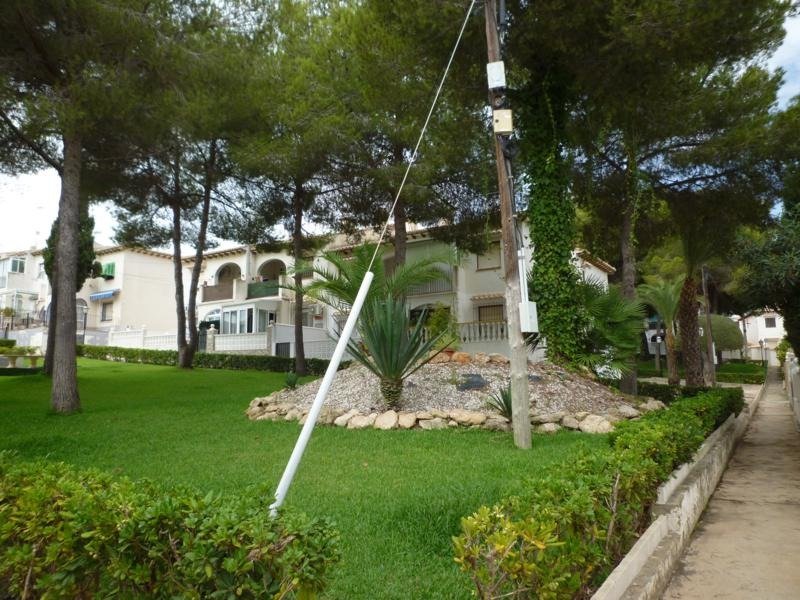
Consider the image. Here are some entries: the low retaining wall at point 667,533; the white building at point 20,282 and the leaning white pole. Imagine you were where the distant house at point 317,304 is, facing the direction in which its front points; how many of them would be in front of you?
2

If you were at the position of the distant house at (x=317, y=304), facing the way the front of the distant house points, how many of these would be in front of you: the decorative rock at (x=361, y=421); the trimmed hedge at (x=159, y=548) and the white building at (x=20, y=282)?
2

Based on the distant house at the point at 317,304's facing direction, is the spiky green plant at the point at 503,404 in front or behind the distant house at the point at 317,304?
in front

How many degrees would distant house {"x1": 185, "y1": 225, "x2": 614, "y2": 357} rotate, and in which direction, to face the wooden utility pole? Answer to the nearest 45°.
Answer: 0° — it already faces it

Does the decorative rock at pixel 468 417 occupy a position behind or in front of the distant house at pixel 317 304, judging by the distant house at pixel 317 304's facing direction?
in front

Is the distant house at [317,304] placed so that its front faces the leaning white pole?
yes

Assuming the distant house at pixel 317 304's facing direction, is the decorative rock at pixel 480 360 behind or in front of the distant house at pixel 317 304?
in front

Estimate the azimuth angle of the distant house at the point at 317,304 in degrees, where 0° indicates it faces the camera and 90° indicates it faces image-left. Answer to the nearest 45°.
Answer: approximately 0°

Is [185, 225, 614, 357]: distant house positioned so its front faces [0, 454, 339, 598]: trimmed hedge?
yes

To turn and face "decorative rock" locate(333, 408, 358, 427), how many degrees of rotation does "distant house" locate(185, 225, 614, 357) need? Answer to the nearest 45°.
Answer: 0° — it already faces it

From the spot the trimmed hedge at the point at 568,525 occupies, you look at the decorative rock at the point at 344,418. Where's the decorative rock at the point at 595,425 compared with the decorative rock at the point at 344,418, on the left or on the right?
right
